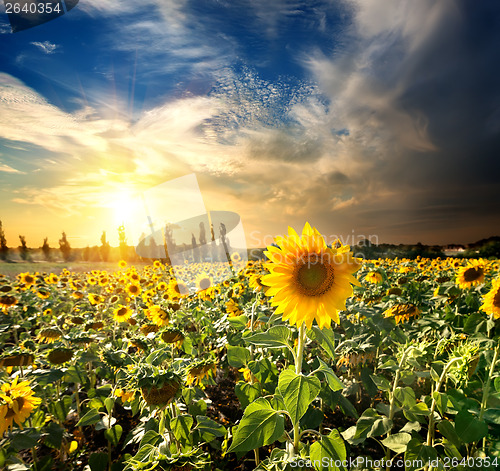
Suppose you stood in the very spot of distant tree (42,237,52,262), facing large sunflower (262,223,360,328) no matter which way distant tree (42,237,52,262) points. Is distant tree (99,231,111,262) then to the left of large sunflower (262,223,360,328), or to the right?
left

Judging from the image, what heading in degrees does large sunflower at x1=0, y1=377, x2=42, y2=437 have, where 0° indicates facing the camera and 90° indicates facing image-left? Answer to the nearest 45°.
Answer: approximately 0°

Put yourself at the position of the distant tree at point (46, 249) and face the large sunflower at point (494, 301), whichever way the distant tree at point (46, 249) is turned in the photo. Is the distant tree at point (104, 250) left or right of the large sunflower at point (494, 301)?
left

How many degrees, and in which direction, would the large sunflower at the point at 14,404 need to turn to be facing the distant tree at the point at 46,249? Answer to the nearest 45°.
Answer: approximately 180°

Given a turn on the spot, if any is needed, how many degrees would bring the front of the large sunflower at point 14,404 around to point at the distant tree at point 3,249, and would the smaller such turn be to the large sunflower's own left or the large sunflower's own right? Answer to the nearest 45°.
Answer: approximately 180°

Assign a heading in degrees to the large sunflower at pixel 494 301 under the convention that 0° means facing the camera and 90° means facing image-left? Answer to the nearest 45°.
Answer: approximately 0°

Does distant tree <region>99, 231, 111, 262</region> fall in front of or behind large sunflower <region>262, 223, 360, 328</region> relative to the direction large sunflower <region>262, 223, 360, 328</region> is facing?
behind
